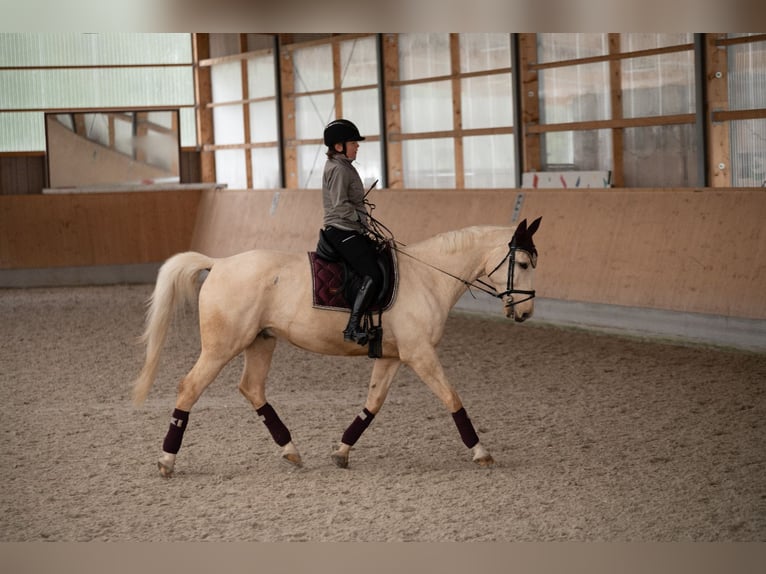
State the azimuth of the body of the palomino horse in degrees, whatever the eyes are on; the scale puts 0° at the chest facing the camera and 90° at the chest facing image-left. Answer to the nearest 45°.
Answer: approximately 270°

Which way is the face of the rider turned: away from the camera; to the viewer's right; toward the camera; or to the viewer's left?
to the viewer's right

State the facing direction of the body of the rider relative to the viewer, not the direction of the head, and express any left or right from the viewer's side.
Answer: facing to the right of the viewer
